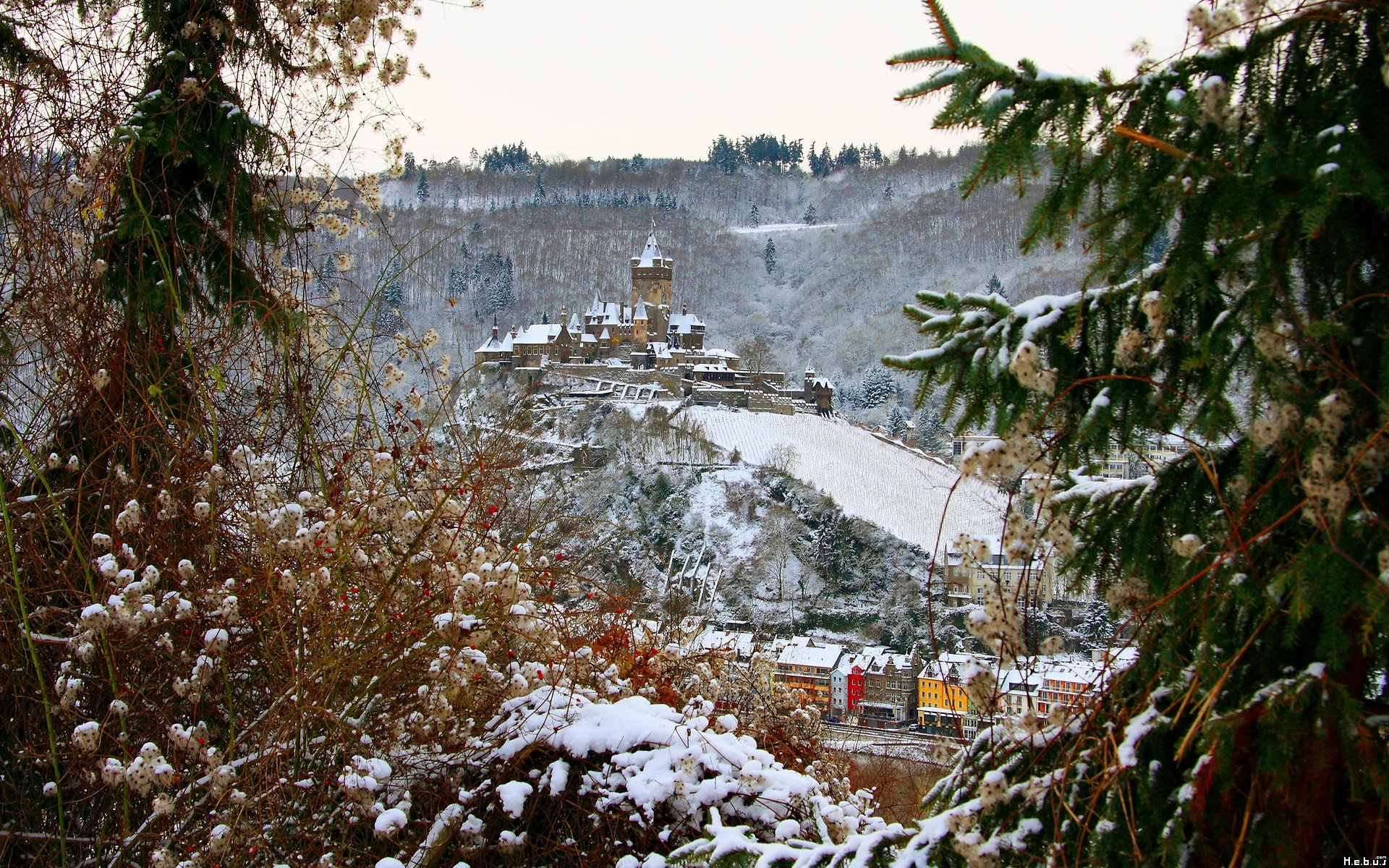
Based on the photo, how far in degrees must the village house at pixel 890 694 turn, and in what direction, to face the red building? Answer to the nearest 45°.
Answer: approximately 45° to its right

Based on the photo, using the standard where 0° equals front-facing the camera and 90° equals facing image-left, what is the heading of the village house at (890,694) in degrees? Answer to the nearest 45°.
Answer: approximately 0°

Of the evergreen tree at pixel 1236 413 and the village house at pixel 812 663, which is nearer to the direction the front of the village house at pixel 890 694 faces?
the evergreen tree

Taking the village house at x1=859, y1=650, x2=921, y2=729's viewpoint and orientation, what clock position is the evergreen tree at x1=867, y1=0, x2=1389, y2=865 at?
The evergreen tree is roughly at 12 o'clock from the village house.

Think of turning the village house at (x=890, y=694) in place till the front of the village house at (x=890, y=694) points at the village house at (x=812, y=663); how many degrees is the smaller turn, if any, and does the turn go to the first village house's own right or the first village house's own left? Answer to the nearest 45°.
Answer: approximately 45° to the first village house's own right
